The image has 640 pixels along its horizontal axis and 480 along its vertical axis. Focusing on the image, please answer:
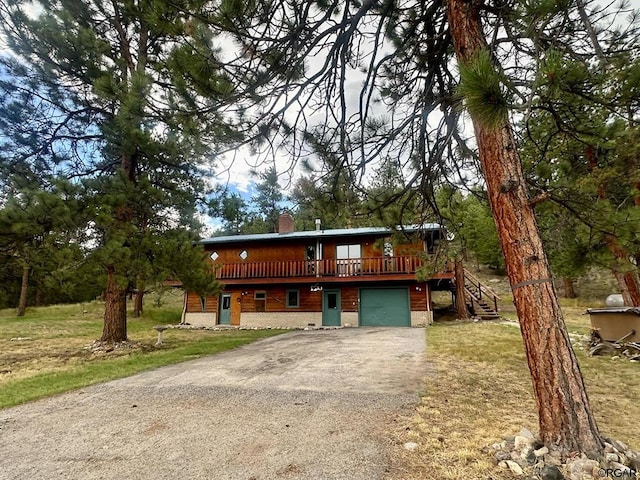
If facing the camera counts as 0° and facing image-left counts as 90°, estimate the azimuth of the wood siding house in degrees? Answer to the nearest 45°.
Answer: approximately 0°

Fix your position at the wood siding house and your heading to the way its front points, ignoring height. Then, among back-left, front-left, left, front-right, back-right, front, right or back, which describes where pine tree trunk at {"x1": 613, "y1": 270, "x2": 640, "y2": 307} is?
front-left

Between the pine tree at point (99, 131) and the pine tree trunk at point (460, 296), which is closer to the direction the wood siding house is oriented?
the pine tree

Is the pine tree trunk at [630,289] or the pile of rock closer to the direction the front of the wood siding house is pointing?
the pile of rock

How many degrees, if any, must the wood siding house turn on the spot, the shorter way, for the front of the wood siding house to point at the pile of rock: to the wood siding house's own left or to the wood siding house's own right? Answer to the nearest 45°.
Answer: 0° — it already faces it

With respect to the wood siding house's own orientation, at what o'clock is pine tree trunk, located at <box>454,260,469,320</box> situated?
The pine tree trunk is roughly at 9 o'clock from the wood siding house.

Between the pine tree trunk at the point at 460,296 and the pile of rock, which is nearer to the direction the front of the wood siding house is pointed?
the pile of rock

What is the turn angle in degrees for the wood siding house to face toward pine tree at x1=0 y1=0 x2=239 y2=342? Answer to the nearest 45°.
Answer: approximately 45° to its right
